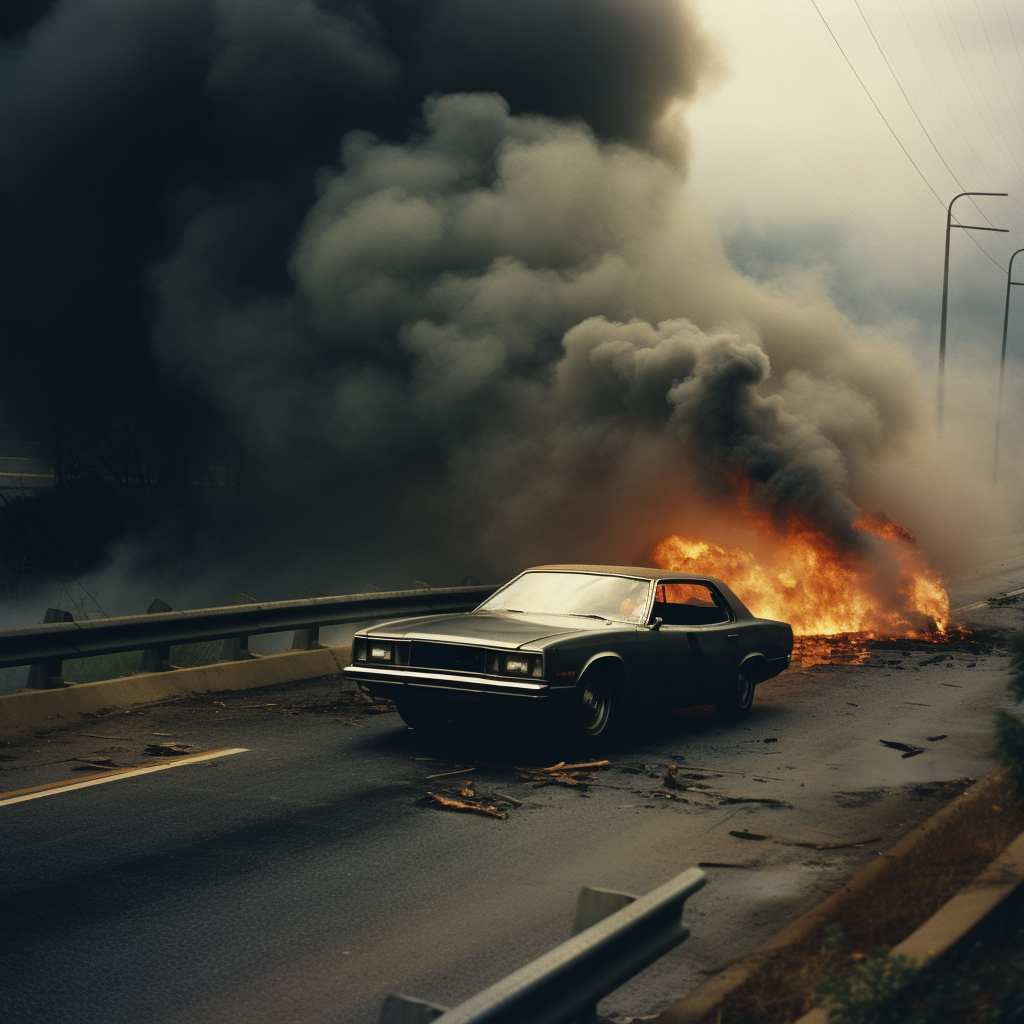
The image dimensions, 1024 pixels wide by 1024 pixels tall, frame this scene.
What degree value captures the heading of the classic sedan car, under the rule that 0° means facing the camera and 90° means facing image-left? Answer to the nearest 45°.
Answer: approximately 45°

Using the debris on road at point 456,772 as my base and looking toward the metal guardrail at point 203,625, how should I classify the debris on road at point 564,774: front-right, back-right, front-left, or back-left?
back-right

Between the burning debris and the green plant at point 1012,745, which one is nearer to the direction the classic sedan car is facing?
the green plant

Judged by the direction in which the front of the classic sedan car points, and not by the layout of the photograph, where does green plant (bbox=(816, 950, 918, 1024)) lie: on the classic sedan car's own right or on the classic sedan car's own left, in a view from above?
on the classic sedan car's own left

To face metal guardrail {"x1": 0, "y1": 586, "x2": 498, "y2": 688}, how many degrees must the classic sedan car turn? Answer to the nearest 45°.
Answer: approximately 90° to its right

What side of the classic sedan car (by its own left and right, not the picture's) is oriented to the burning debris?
back

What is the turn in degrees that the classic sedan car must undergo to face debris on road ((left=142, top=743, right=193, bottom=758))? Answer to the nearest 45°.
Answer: approximately 45° to its right

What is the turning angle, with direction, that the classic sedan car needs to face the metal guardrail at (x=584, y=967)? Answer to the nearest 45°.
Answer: approximately 45° to its left

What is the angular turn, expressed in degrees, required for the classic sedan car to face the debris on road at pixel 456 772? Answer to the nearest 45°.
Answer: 0° — it already faces it
